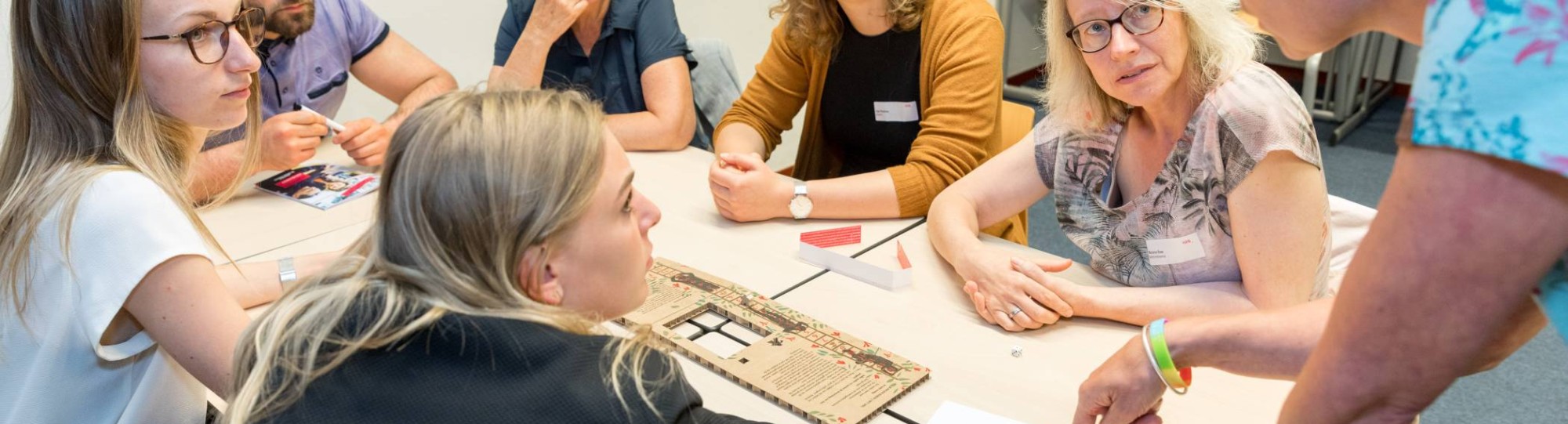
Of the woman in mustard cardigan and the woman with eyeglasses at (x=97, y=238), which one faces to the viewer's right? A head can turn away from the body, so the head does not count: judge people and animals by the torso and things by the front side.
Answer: the woman with eyeglasses

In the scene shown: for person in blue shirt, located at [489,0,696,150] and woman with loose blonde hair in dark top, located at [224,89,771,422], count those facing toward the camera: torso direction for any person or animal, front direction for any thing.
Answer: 1

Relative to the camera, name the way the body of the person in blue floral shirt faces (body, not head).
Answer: to the viewer's left

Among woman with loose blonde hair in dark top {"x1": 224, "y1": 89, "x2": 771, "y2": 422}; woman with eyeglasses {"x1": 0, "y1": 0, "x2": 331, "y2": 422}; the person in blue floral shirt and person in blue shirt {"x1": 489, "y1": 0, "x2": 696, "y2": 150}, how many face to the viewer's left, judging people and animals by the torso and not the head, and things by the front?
1

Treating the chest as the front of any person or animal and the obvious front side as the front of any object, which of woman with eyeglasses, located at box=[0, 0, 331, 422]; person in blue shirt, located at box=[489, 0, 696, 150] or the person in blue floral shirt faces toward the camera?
the person in blue shirt

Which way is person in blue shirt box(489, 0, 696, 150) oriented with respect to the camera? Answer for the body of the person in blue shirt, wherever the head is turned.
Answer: toward the camera

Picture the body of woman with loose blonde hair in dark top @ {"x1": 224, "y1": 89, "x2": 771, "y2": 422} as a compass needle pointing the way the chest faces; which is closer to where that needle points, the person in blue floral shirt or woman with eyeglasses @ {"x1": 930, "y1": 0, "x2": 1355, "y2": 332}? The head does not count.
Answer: the woman with eyeglasses

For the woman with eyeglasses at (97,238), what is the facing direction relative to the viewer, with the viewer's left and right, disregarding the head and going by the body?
facing to the right of the viewer

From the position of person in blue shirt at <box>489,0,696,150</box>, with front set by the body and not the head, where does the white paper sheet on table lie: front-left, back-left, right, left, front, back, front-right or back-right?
front

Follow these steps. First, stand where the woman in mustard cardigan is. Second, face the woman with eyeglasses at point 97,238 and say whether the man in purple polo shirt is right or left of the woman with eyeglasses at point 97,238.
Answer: right

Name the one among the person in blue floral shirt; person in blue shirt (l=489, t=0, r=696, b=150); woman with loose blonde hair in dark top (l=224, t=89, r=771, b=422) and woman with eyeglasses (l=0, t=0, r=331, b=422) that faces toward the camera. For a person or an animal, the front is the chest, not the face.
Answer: the person in blue shirt

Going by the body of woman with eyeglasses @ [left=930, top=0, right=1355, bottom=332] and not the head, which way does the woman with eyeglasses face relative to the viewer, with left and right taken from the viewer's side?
facing the viewer and to the left of the viewer

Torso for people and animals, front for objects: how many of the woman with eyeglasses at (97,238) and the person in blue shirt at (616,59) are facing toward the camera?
1

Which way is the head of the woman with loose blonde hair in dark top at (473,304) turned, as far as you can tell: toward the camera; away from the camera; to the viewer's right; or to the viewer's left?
to the viewer's right

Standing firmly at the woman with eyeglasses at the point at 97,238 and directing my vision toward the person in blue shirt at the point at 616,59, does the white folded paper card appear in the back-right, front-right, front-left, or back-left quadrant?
front-right

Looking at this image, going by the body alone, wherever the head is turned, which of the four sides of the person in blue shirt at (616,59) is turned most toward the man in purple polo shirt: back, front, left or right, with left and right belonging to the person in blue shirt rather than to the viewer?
right

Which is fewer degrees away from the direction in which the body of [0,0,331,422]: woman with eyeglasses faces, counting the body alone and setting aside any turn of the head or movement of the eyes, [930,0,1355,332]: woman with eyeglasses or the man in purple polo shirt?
the woman with eyeglasses
